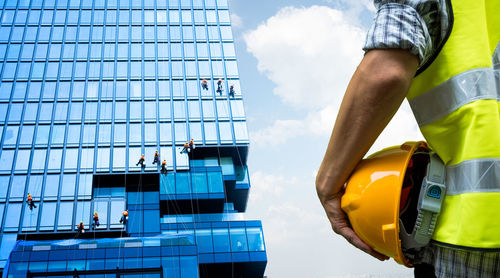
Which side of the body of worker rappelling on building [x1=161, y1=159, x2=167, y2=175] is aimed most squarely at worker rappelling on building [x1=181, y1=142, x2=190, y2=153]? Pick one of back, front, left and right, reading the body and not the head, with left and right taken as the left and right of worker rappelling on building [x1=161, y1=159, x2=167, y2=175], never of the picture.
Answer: right

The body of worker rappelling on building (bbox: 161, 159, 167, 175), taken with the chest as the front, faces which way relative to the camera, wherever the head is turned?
away from the camera

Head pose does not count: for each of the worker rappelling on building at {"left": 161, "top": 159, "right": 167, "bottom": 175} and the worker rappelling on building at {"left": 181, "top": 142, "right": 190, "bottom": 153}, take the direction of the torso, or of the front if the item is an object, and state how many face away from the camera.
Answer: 2

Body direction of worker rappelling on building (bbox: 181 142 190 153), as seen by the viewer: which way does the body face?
away from the camera

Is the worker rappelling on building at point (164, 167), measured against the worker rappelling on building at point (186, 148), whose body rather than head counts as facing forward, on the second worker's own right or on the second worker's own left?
on the second worker's own left

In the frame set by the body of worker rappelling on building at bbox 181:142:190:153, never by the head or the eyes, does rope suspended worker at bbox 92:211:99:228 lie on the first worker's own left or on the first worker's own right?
on the first worker's own left
